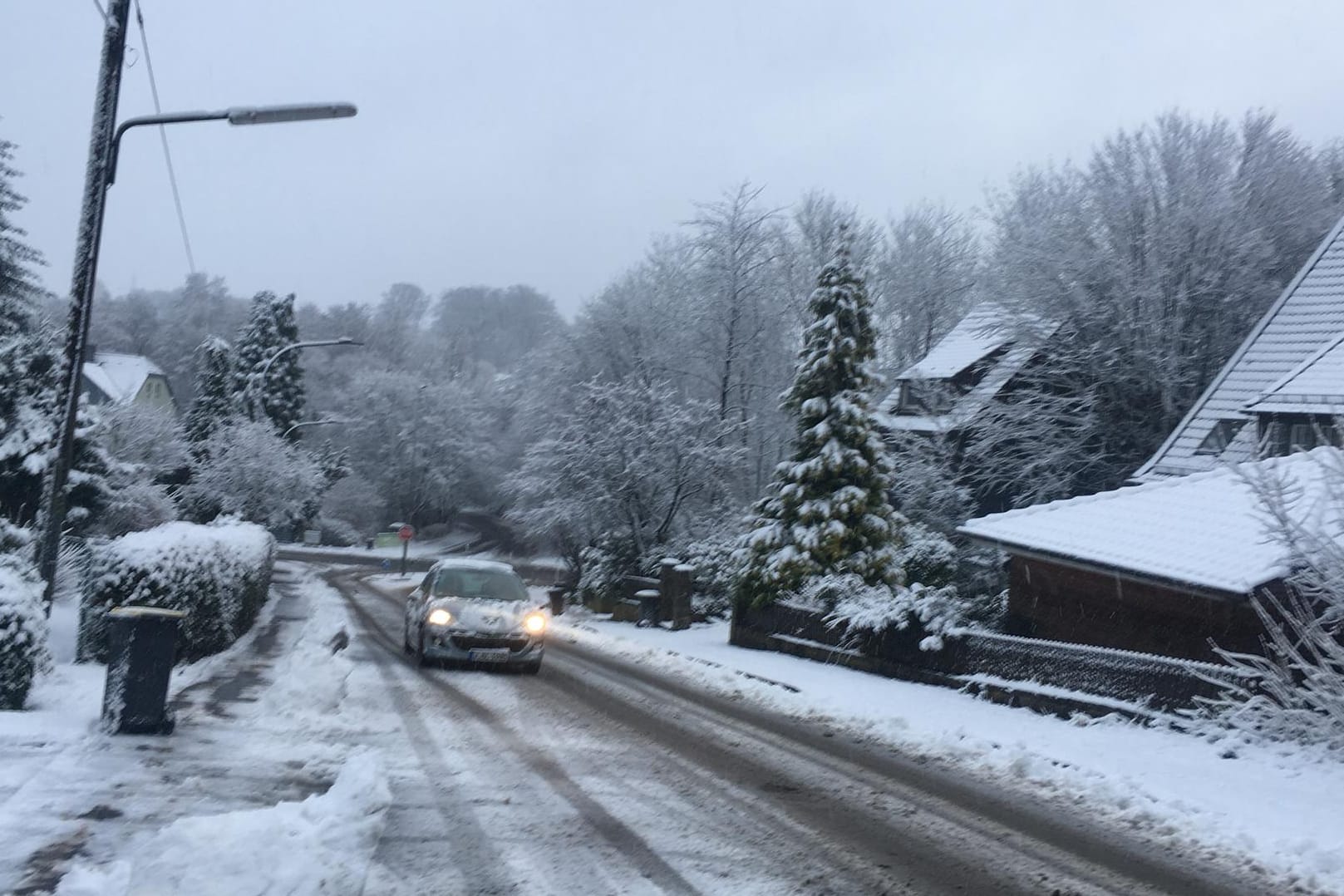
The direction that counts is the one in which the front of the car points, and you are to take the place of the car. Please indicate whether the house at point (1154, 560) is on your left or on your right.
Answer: on your left

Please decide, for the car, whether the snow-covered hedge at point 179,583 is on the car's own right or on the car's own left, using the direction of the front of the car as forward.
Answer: on the car's own right

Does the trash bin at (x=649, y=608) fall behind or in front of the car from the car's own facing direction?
behind

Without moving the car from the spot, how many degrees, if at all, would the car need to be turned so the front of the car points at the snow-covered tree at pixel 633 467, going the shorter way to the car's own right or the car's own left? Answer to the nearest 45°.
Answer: approximately 180°

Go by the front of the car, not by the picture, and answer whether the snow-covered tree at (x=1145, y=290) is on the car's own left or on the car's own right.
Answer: on the car's own left

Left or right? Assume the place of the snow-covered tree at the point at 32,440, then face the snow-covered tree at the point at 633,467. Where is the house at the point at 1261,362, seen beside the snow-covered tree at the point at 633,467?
right

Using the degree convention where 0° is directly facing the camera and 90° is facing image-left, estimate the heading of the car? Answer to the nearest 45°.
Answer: approximately 0°

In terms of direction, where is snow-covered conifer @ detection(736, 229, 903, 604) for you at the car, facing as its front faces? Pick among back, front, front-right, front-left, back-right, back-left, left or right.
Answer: back-left
